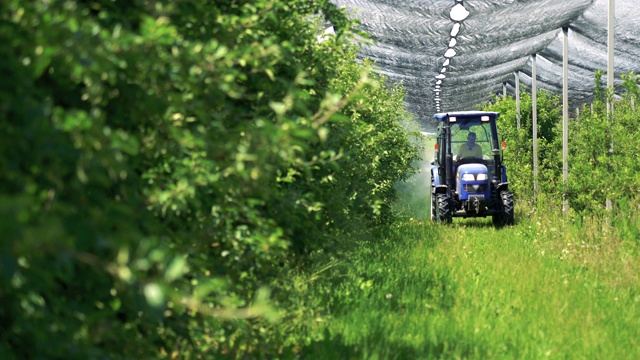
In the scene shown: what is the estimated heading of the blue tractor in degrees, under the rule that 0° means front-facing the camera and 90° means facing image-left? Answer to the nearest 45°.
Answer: approximately 0°

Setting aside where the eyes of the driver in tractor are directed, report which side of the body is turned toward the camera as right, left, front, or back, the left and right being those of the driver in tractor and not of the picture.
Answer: front

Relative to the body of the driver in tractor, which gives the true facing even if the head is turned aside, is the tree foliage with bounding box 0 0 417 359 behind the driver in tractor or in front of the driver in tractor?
in front

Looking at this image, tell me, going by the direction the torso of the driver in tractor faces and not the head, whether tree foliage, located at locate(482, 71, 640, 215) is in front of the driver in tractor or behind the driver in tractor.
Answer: in front

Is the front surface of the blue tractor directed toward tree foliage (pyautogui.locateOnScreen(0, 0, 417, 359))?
yes
